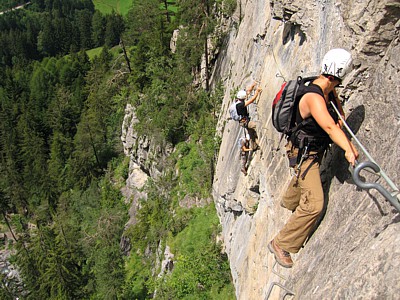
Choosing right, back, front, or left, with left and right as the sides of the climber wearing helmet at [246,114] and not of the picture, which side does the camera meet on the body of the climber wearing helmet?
right

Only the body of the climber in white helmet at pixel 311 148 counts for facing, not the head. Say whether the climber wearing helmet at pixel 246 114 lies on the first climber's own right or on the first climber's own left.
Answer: on the first climber's own left

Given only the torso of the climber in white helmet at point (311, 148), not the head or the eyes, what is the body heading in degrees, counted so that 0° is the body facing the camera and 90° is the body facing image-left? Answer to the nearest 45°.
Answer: approximately 270°

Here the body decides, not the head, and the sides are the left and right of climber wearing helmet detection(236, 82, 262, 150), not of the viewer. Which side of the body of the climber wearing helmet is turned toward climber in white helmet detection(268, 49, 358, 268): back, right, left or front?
right
